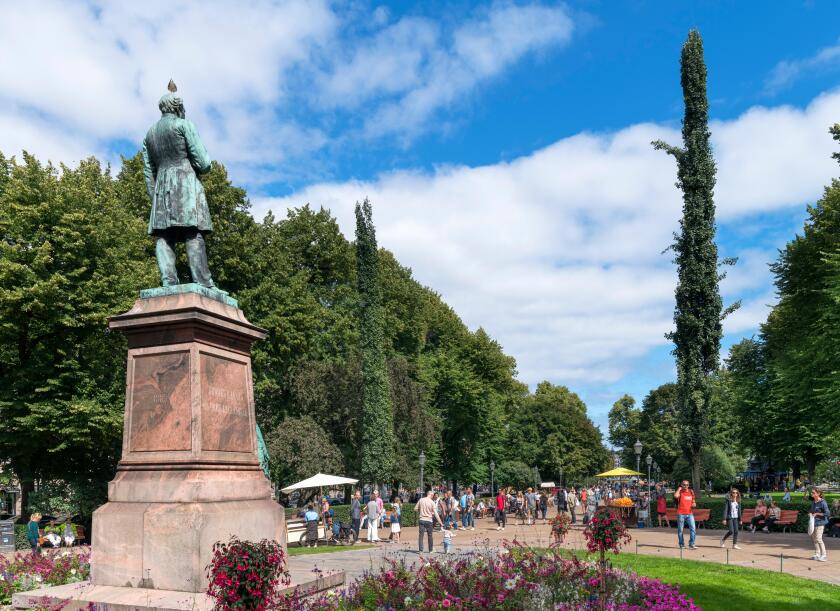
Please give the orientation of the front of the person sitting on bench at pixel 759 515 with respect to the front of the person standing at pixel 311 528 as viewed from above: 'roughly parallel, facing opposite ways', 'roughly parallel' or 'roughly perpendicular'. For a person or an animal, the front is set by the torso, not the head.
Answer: roughly perpendicular

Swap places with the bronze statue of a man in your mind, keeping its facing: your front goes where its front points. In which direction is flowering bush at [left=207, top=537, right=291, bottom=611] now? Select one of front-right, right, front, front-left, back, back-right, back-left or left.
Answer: back-right

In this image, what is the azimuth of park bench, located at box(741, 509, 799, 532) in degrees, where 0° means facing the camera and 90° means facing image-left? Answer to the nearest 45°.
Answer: approximately 45°

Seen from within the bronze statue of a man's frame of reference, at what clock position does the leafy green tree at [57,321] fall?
The leafy green tree is roughly at 10 o'clock from the bronze statue of a man.

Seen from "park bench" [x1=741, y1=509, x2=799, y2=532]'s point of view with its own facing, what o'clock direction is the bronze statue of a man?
The bronze statue of a man is roughly at 1 o'clock from the park bench.

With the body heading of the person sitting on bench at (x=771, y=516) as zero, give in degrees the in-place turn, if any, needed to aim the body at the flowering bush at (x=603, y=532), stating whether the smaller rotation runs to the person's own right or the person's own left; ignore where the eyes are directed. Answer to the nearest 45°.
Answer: approximately 45° to the person's own left

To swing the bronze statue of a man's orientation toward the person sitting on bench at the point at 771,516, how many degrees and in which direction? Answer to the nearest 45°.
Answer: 0° — it already faces them
